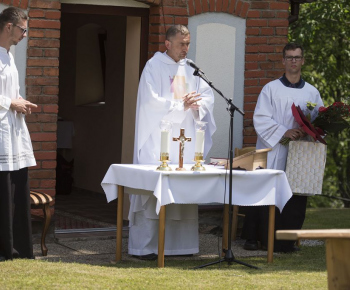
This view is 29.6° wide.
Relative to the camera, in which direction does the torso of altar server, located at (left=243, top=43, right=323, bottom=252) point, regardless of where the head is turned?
toward the camera

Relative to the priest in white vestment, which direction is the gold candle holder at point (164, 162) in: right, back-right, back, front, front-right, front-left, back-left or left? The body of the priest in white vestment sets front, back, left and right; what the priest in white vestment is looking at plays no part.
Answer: front-right

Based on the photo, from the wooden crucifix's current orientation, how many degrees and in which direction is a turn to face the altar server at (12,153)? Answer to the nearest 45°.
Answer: approximately 90° to its right

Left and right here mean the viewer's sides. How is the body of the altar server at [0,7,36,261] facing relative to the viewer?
facing to the right of the viewer

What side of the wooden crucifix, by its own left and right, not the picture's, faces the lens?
front

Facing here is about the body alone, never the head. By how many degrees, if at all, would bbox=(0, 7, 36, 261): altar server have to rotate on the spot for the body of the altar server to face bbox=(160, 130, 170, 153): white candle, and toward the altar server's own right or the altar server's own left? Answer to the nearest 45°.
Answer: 0° — they already face it

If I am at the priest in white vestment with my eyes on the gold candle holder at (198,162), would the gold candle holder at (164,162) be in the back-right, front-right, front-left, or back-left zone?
front-right

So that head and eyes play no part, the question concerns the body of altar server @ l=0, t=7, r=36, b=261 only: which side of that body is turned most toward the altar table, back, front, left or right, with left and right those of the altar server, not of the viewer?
front

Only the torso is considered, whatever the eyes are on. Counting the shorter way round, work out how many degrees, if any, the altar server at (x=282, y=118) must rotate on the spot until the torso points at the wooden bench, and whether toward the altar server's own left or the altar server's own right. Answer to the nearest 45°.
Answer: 0° — they already face it

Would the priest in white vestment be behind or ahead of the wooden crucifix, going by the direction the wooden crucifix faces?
behind

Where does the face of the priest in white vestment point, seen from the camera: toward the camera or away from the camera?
toward the camera

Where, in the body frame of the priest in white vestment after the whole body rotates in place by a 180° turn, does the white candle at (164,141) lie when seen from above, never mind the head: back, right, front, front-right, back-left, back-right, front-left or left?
back-left

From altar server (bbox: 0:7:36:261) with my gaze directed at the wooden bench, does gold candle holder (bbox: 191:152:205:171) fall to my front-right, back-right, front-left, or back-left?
front-left
